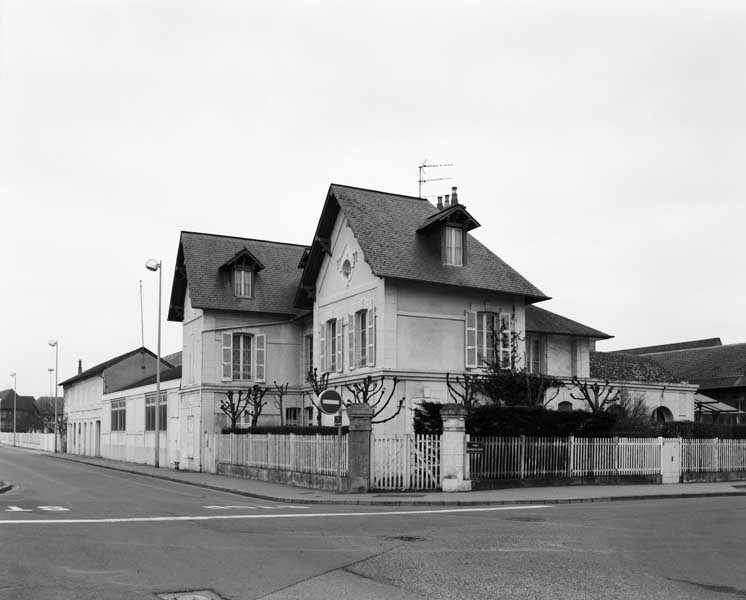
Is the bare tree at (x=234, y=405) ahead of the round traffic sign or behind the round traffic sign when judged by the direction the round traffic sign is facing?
behind

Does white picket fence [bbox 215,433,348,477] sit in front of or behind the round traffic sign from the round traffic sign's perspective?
behind

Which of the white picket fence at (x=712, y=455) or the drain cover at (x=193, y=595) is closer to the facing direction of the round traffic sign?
the drain cover

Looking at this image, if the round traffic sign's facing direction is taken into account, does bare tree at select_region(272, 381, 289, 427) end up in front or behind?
behind

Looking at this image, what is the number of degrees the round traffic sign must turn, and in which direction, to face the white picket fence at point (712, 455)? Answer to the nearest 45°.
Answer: approximately 135° to its left

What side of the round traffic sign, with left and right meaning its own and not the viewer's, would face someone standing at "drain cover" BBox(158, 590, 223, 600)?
front

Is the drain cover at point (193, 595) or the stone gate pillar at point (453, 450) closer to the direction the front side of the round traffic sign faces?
the drain cover

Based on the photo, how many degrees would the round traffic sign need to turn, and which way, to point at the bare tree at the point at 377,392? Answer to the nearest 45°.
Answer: approximately 180°

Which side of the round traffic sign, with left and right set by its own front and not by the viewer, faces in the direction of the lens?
front
